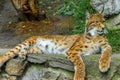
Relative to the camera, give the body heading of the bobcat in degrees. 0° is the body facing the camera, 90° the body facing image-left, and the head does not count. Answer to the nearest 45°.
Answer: approximately 315°

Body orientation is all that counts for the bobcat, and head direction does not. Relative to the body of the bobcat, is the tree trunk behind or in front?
behind

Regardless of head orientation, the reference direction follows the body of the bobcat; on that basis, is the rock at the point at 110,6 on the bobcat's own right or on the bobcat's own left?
on the bobcat's own left
